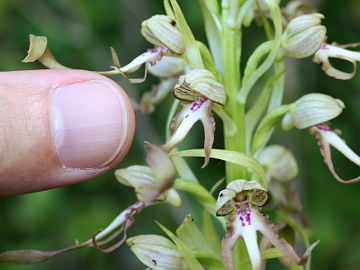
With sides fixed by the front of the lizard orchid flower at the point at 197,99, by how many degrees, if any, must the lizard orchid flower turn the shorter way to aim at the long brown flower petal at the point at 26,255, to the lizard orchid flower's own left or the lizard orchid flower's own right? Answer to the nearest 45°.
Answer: approximately 45° to the lizard orchid flower's own right

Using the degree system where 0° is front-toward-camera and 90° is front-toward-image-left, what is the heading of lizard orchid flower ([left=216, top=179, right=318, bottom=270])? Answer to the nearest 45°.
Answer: approximately 0°

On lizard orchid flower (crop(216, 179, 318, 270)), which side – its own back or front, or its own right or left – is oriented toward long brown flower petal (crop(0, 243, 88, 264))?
right
